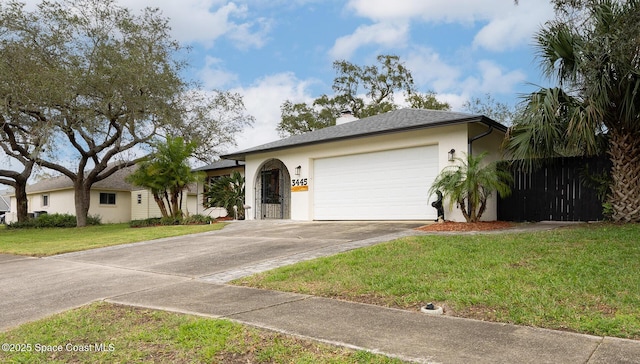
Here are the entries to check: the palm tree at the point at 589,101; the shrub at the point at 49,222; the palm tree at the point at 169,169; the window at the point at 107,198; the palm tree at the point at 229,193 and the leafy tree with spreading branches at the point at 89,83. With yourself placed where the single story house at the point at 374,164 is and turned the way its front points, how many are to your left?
1

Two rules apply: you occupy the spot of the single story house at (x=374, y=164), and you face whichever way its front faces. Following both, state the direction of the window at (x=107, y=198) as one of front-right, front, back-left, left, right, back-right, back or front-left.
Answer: right

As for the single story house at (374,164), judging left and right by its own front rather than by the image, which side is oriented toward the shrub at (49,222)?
right

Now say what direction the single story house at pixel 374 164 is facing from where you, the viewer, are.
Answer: facing the viewer and to the left of the viewer

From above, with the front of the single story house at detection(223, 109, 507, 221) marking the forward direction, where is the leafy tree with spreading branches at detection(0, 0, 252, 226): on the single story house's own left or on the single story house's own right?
on the single story house's own right

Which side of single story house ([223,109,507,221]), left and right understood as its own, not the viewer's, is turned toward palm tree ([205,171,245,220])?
right

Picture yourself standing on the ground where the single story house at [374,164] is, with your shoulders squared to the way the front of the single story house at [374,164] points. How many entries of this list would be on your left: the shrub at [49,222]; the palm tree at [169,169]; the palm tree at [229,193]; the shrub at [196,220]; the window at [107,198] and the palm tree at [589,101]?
1
